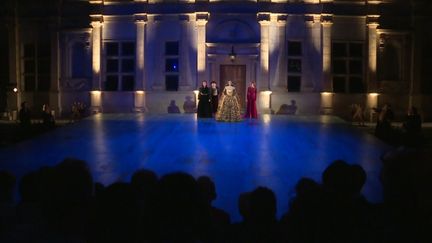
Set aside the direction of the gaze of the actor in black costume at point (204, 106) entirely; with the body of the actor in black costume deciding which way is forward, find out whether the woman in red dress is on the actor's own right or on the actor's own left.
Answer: on the actor's own left

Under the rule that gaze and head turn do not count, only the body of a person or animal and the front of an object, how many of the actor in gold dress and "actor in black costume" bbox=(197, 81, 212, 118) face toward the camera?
2

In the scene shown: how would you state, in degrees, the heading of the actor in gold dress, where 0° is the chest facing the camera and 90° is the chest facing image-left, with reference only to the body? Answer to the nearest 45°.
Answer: approximately 0°

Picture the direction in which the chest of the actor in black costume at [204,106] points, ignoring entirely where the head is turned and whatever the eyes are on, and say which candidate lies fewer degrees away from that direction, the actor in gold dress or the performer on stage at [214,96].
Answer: the actor in gold dress

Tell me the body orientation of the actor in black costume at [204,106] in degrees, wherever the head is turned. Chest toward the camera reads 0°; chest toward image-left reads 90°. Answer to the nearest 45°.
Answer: approximately 0°
